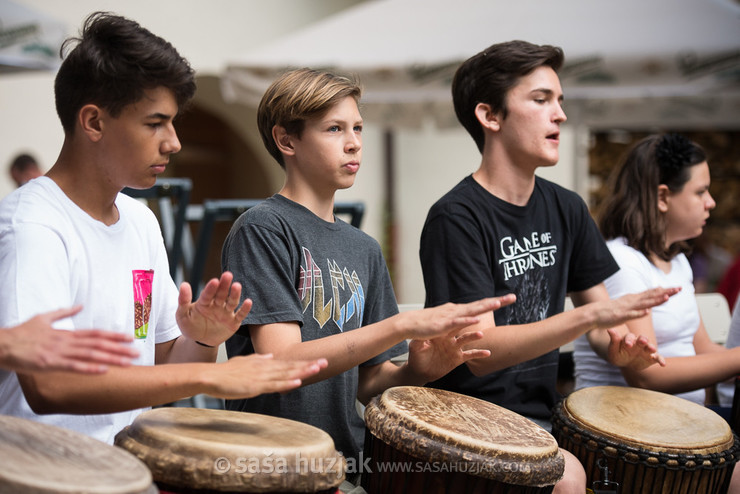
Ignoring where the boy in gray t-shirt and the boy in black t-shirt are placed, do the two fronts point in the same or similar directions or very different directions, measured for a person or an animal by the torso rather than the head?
same or similar directions

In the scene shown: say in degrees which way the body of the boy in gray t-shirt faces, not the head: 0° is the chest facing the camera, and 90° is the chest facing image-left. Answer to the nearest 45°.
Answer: approximately 315°

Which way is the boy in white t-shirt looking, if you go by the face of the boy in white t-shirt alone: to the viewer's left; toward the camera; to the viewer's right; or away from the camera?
to the viewer's right

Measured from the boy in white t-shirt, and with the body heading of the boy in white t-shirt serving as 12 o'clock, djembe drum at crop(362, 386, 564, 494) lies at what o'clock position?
The djembe drum is roughly at 11 o'clock from the boy in white t-shirt.

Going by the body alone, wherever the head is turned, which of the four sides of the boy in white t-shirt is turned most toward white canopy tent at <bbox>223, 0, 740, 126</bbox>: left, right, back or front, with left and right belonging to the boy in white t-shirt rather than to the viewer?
left

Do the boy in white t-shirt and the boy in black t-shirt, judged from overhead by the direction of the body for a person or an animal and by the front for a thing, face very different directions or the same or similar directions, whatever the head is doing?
same or similar directions

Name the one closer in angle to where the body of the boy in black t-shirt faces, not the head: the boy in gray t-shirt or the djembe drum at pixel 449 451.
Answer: the djembe drum

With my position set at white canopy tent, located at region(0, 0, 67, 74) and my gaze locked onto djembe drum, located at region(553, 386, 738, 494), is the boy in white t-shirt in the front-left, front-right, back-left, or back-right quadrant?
front-right

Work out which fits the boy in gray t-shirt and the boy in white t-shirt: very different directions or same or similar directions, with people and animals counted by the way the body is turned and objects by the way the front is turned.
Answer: same or similar directions

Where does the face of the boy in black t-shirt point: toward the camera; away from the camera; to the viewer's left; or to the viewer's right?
to the viewer's right

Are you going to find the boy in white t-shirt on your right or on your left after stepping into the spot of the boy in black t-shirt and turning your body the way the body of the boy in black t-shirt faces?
on your right

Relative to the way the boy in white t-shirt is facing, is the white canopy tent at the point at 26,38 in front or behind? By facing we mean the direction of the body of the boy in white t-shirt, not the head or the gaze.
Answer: behind
